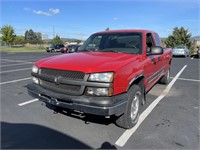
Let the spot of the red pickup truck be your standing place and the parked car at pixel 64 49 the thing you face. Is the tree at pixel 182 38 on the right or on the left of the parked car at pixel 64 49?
right

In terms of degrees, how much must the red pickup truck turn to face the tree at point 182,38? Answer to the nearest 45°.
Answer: approximately 180°

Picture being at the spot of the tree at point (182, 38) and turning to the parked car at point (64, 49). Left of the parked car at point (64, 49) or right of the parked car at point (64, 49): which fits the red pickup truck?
left

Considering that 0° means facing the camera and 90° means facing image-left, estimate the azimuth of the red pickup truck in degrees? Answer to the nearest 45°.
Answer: approximately 45°

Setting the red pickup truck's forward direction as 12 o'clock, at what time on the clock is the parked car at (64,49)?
The parked car is roughly at 4 o'clock from the red pickup truck.
